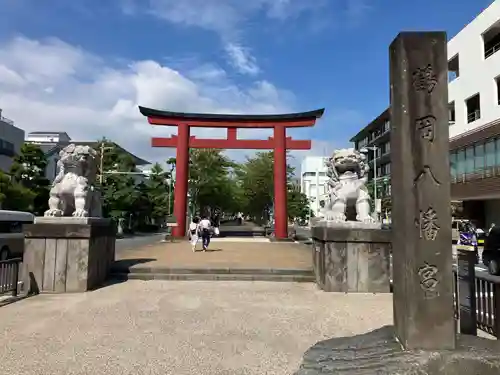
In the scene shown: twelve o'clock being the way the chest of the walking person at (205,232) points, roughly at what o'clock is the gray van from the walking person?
The gray van is roughly at 9 o'clock from the walking person.

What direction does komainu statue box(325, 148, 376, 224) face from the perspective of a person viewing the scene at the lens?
facing the viewer

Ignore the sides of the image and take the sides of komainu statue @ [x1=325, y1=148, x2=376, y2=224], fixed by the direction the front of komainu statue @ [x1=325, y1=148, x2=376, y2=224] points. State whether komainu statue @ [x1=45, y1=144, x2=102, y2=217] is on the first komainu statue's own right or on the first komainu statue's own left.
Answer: on the first komainu statue's own right

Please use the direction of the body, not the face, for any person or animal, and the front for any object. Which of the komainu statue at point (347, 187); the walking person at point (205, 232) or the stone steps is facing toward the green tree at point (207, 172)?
the walking person

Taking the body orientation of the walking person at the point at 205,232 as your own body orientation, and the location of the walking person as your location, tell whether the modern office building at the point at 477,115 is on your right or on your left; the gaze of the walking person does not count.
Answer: on your right

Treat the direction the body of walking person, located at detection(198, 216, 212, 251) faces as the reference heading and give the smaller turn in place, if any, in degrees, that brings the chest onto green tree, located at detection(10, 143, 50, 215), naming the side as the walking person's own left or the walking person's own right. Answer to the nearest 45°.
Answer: approximately 45° to the walking person's own left

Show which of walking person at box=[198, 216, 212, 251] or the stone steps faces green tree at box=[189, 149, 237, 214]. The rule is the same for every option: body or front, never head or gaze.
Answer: the walking person

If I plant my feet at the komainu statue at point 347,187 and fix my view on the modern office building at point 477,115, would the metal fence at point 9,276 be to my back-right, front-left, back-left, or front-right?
back-left

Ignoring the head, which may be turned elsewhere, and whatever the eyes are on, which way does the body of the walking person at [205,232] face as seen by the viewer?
away from the camera

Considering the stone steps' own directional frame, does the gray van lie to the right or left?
on its right

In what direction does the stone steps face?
toward the camera

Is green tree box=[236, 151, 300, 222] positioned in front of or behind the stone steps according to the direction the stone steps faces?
behind

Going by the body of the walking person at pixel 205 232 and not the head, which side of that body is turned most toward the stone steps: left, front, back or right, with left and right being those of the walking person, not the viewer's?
back
